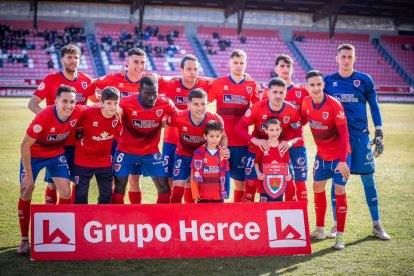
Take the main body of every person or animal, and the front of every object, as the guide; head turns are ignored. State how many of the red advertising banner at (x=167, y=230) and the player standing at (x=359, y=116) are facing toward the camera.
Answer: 2

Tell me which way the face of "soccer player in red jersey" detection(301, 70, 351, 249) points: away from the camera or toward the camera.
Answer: toward the camera

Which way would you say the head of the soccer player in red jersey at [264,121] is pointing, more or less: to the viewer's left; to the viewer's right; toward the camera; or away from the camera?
toward the camera

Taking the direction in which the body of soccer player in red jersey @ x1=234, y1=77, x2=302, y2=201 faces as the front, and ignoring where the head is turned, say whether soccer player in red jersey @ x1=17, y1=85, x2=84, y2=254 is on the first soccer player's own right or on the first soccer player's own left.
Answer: on the first soccer player's own right

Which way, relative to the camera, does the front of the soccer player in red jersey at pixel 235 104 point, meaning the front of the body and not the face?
toward the camera

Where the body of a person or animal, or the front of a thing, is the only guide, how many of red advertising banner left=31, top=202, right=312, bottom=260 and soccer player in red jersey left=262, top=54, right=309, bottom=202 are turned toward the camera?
2

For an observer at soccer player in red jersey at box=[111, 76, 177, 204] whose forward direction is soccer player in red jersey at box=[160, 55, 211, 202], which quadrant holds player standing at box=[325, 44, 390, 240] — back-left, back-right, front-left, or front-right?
front-right

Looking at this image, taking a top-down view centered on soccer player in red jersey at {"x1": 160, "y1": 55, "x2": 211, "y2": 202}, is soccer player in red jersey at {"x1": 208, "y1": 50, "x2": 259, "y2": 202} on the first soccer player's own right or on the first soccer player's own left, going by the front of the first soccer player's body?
on the first soccer player's own left

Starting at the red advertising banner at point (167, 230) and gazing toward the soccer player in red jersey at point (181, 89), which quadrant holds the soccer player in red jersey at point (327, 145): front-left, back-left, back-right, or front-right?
front-right

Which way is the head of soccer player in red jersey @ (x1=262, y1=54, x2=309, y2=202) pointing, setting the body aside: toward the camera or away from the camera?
toward the camera

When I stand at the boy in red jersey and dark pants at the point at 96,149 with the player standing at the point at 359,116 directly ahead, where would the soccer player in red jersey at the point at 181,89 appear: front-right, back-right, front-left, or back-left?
front-left

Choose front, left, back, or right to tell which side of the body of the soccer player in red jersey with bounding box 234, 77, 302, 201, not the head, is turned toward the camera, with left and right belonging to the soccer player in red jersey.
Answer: front

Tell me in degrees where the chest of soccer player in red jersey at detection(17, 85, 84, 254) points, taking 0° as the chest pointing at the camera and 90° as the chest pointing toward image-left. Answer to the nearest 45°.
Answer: approximately 315°

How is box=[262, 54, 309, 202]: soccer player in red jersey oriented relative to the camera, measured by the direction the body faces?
toward the camera

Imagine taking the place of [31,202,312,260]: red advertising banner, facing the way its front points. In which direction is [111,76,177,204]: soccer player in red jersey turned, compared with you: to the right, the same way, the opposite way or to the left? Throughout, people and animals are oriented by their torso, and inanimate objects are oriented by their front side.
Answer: the same way
